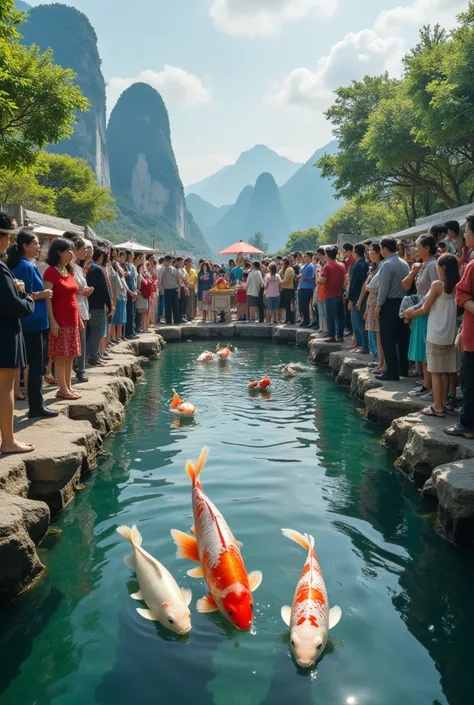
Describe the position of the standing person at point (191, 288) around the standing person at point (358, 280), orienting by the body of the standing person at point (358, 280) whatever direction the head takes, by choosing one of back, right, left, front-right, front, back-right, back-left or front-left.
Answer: front-right

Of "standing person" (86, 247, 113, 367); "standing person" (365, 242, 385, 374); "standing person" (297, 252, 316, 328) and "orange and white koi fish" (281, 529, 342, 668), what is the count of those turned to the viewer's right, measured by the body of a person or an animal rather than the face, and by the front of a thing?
1

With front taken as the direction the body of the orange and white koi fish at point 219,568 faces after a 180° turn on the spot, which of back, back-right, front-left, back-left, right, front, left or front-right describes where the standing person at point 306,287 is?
front

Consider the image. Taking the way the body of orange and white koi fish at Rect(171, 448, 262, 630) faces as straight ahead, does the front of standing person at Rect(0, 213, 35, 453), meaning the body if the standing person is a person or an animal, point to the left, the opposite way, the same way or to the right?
to the left

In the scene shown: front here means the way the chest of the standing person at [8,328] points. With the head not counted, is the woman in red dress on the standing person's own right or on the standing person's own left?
on the standing person's own left

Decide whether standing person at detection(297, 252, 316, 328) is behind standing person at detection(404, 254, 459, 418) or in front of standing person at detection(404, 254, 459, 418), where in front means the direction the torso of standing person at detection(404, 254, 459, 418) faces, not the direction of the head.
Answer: in front

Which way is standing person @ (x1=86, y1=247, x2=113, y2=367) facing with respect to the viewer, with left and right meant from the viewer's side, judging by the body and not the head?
facing to the right of the viewer

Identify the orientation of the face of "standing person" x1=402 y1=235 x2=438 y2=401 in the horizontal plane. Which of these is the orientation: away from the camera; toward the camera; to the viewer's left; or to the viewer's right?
to the viewer's left

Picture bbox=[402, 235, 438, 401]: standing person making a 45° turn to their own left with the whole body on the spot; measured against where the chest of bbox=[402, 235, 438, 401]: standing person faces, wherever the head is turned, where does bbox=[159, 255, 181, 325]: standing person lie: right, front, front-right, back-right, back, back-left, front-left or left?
right

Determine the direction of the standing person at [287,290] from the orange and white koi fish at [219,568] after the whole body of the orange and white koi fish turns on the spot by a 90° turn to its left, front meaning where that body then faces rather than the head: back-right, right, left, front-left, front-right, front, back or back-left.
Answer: left

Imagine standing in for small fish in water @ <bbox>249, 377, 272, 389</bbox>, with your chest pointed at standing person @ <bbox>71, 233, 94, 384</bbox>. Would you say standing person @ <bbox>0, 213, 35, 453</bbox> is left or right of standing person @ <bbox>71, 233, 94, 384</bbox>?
left

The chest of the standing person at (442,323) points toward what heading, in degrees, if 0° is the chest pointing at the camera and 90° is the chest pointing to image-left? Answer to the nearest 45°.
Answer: approximately 135°

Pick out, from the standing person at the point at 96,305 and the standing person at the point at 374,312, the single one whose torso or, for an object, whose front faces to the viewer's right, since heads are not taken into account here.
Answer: the standing person at the point at 96,305

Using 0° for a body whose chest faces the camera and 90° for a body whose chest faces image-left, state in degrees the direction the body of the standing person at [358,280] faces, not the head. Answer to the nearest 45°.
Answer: approximately 90°

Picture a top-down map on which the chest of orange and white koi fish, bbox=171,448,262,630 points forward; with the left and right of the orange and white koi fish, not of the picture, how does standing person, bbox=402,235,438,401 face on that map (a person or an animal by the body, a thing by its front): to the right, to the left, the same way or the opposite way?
to the right

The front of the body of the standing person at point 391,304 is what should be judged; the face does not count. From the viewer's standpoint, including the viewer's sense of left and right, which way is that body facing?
facing away from the viewer and to the left of the viewer

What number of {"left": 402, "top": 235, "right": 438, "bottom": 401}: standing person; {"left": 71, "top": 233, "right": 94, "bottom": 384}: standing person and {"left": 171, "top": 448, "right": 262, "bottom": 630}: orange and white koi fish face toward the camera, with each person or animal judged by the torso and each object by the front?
1

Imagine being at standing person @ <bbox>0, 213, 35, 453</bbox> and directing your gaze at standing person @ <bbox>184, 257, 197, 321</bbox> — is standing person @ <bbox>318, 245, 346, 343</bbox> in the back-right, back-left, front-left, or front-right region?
front-right

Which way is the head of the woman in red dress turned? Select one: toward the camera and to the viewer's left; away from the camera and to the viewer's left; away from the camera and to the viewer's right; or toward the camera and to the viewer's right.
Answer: toward the camera and to the viewer's right
